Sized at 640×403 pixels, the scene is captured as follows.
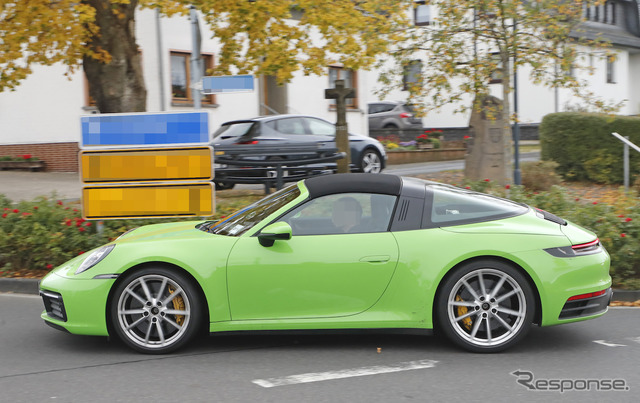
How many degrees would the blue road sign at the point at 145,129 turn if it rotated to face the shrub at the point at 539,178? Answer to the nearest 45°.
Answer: approximately 135° to its left

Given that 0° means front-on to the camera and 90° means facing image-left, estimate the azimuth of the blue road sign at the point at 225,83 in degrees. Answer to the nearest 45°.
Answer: approximately 0°

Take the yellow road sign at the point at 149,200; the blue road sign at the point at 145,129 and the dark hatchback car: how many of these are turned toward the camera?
2

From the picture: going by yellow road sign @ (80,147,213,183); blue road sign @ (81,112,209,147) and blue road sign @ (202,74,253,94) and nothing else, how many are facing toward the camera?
3

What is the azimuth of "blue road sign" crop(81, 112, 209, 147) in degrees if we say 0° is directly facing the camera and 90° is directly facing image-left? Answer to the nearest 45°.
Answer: approximately 0°

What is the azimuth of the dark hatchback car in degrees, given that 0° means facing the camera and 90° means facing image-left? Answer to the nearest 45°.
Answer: approximately 225°

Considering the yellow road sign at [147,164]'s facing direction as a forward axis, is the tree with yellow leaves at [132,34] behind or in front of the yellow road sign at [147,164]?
behind
